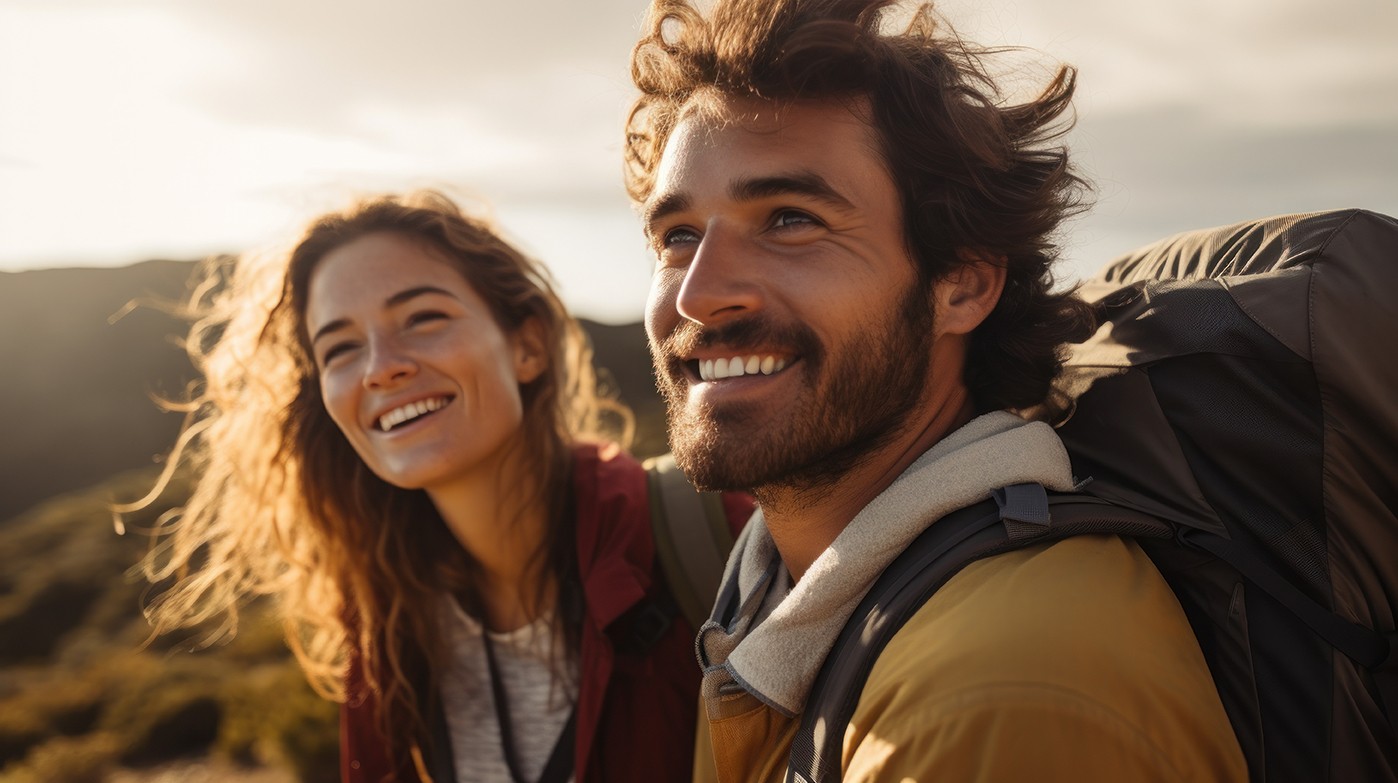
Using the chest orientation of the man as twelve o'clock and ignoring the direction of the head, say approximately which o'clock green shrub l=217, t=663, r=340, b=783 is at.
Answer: The green shrub is roughly at 3 o'clock from the man.

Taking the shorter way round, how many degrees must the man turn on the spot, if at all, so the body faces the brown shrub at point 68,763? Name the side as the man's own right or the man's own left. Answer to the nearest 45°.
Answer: approximately 90° to the man's own right

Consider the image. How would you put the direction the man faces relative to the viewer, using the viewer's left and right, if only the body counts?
facing the viewer and to the left of the viewer

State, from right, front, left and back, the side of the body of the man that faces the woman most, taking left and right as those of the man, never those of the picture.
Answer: right

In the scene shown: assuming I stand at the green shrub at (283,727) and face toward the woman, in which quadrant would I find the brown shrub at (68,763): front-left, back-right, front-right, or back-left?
back-right
